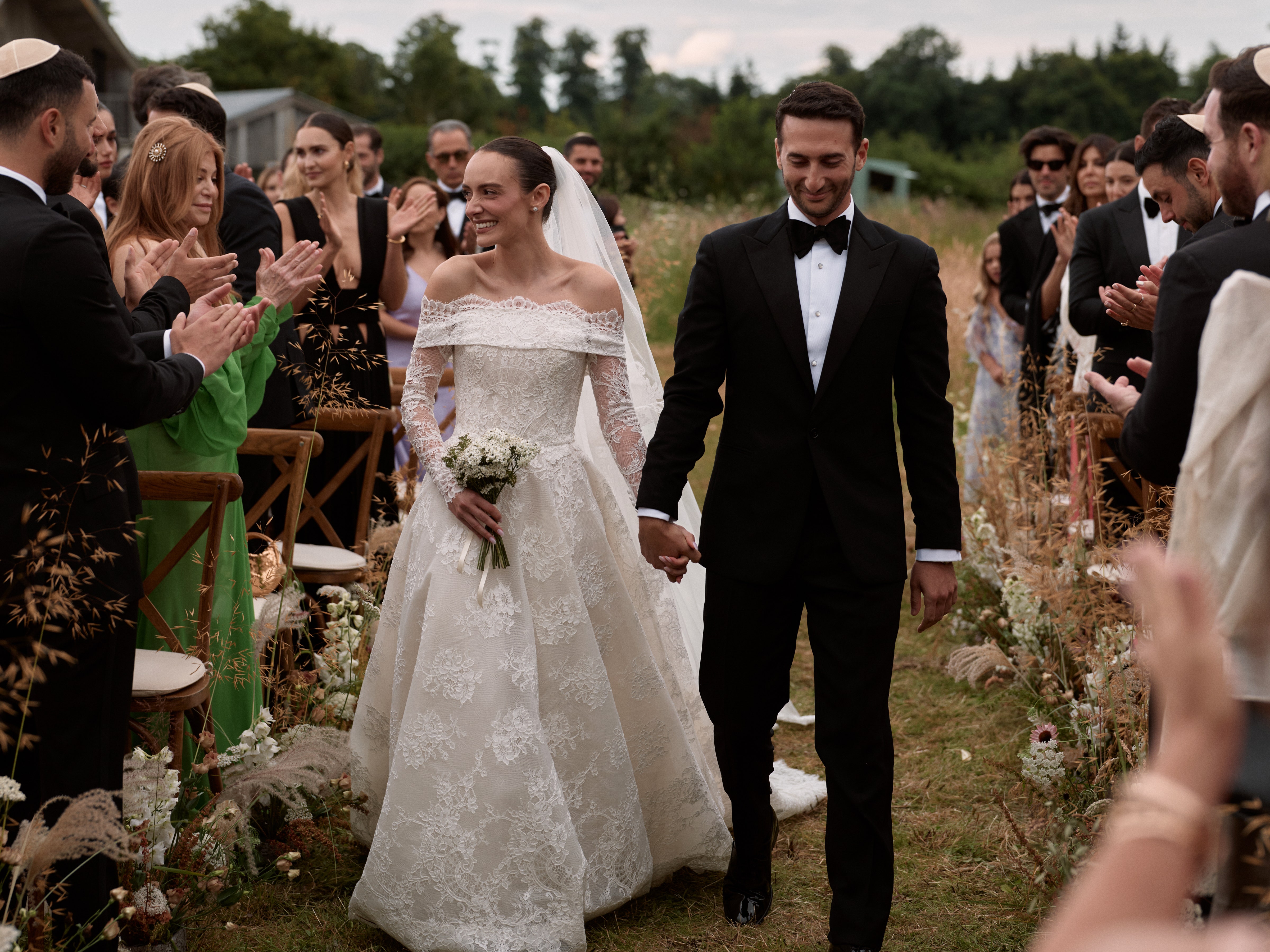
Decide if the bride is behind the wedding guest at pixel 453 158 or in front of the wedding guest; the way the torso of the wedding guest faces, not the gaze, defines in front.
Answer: in front

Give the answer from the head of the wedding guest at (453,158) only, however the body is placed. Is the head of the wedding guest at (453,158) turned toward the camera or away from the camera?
toward the camera

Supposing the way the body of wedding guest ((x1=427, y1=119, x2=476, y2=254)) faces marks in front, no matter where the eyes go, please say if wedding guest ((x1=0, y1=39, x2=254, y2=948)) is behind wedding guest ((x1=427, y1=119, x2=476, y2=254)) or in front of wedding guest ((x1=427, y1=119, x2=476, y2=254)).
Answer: in front

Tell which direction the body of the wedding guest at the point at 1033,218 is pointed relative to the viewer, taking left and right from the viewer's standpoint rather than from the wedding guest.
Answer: facing the viewer

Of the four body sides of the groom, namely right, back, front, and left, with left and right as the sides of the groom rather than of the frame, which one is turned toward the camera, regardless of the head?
front

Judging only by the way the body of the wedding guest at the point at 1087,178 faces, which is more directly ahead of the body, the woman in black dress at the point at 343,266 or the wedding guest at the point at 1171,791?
the woman in black dress

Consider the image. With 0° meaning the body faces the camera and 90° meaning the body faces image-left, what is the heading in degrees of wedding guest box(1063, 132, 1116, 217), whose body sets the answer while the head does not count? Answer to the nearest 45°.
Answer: approximately 45°

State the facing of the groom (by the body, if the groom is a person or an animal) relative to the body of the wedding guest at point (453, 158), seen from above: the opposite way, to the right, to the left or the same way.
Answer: the same way

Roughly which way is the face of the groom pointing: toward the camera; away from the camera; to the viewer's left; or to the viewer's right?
toward the camera
